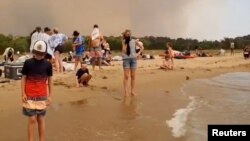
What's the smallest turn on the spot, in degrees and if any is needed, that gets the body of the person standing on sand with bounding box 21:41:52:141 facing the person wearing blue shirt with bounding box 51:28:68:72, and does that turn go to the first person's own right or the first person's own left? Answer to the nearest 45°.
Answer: approximately 180°

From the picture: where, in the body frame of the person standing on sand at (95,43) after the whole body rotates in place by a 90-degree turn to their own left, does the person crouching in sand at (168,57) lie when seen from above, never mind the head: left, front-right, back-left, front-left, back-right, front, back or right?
back-right

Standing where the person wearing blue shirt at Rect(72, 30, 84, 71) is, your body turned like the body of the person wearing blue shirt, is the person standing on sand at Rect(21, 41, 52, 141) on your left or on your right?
on your left

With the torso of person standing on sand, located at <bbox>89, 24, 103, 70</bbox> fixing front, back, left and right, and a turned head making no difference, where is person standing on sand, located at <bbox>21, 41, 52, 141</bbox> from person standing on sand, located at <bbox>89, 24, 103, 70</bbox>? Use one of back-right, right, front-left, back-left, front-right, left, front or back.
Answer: back

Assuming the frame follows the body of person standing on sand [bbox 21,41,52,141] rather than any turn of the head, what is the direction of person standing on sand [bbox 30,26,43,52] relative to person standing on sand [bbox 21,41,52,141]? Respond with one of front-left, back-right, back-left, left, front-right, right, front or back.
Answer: back

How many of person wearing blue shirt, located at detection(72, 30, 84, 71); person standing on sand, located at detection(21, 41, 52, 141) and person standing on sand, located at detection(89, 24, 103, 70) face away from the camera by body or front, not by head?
1

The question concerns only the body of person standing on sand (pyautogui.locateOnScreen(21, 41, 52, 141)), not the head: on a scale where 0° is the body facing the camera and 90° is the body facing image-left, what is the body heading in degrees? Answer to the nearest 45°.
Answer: approximately 0°

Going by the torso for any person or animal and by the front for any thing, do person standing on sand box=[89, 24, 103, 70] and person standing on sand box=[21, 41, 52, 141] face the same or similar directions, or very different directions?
very different directions
